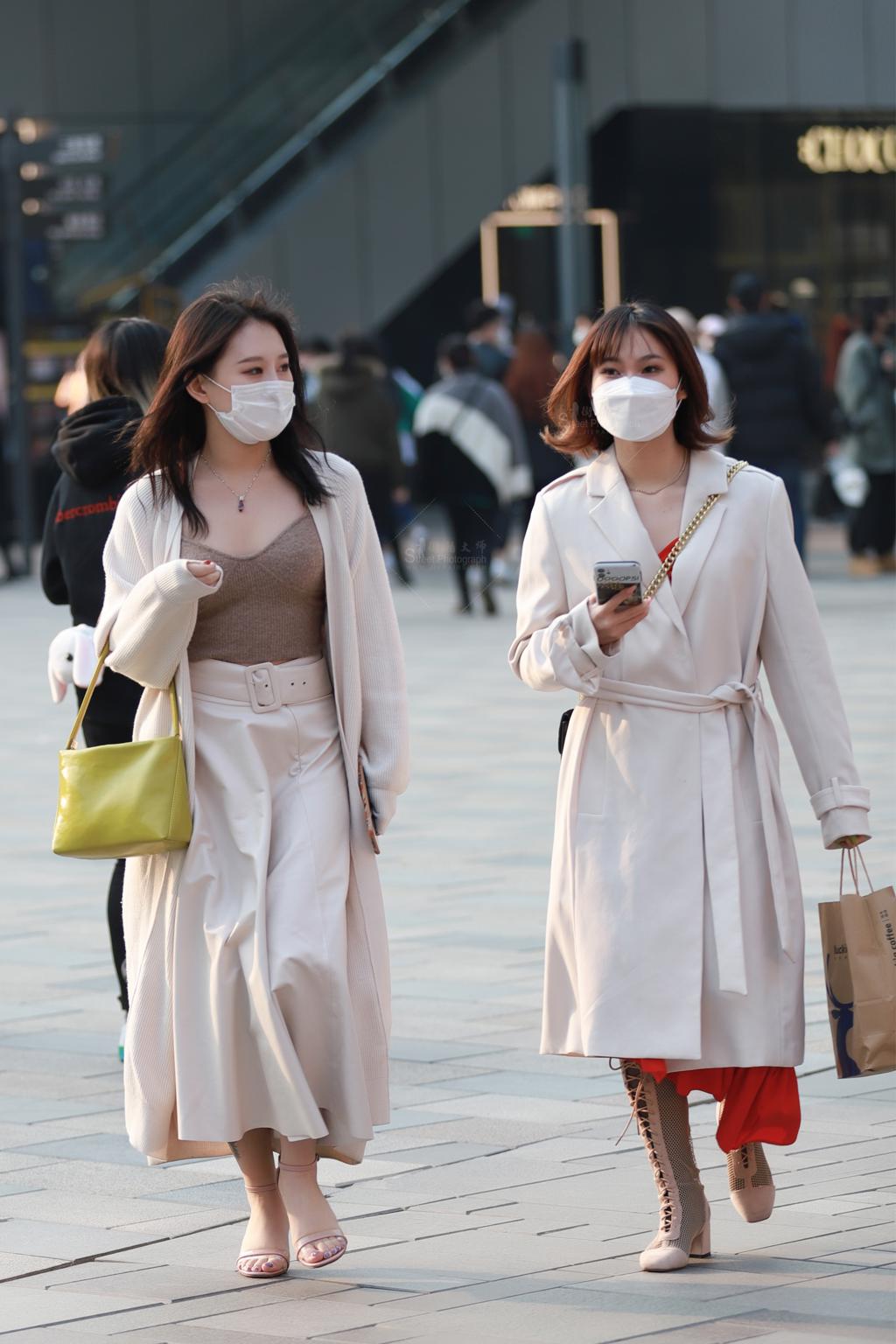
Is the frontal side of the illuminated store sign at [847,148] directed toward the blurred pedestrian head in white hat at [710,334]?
yes

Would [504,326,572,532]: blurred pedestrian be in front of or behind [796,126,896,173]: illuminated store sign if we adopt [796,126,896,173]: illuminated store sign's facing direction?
in front

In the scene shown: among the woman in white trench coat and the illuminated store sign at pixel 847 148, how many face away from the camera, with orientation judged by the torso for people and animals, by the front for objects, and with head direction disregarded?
0

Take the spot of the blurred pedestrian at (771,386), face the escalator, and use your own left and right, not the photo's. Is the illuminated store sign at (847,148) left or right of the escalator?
right

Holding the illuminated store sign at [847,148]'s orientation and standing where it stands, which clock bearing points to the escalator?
The escalator is roughly at 2 o'clock from the illuminated store sign.

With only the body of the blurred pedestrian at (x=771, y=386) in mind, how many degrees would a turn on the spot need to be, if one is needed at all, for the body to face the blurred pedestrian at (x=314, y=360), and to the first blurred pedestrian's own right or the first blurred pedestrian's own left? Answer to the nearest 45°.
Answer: approximately 45° to the first blurred pedestrian's own left

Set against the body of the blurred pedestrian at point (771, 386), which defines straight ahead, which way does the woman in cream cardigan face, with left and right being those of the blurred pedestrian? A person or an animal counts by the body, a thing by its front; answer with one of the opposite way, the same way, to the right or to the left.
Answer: the opposite way

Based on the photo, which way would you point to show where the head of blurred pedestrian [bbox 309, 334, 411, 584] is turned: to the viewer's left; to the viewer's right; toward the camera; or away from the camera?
away from the camera

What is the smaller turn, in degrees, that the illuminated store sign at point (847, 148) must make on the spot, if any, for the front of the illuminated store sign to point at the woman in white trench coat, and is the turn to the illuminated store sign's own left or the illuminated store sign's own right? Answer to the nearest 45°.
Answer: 0° — it already faces them

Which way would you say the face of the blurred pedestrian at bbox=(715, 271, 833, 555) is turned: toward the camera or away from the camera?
away from the camera

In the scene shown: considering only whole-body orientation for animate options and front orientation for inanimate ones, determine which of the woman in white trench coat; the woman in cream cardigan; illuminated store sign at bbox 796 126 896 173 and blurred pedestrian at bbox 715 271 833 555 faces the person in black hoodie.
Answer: the illuminated store sign

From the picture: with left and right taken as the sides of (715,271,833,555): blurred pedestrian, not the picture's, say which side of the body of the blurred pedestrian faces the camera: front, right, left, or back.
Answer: back

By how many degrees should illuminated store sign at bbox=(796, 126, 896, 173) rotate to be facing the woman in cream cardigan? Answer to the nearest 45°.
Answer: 0° — it already faces them

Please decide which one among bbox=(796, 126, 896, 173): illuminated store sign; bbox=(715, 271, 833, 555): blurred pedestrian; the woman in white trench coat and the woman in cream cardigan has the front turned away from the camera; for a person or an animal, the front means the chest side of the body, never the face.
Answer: the blurred pedestrian

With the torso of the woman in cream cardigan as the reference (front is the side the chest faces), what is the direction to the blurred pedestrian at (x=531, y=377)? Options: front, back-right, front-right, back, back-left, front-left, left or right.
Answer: back

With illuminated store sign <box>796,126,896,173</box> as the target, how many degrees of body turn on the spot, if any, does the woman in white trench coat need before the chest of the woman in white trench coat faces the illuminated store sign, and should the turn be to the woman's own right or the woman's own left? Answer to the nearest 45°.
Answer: approximately 180°

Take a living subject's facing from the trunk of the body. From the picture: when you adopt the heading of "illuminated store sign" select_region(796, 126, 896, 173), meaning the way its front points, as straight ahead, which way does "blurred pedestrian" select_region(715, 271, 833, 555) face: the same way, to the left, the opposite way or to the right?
the opposite way
